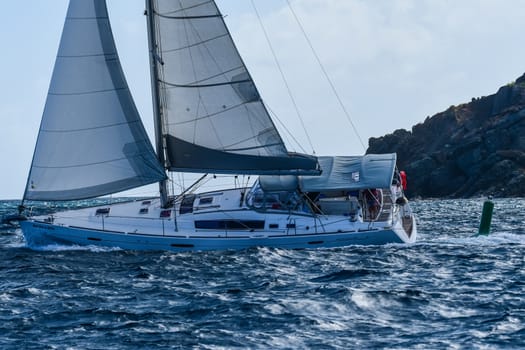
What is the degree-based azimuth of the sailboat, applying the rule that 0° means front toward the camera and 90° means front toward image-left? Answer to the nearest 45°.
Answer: approximately 90°

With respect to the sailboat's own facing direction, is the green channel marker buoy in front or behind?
behind
